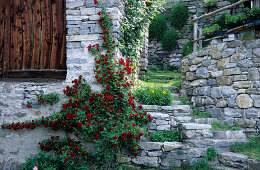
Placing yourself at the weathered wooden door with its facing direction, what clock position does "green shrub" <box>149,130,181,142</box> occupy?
The green shrub is roughly at 10 o'clock from the weathered wooden door.

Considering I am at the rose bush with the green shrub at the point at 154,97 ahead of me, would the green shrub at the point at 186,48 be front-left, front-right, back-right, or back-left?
front-left

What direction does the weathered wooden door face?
toward the camera

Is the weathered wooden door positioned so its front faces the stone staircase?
no

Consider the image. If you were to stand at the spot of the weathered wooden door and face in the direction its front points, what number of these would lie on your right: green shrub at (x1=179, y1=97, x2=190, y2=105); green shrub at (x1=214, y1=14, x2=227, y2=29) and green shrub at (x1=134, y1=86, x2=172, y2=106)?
0

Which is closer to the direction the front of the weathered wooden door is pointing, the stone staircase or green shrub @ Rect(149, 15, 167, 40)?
the stone staircase

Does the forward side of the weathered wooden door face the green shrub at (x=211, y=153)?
no

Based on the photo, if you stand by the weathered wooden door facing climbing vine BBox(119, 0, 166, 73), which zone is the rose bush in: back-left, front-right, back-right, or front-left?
front-right

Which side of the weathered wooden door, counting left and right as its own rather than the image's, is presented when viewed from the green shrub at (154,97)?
left

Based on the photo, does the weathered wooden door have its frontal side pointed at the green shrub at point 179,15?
no

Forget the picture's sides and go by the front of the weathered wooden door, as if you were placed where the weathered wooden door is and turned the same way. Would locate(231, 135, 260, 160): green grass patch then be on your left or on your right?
on your left

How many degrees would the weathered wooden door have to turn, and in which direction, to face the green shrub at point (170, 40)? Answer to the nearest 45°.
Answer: approximately 135° to its left

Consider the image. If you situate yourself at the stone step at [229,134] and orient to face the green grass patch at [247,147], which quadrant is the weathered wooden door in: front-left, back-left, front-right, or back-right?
back-right
